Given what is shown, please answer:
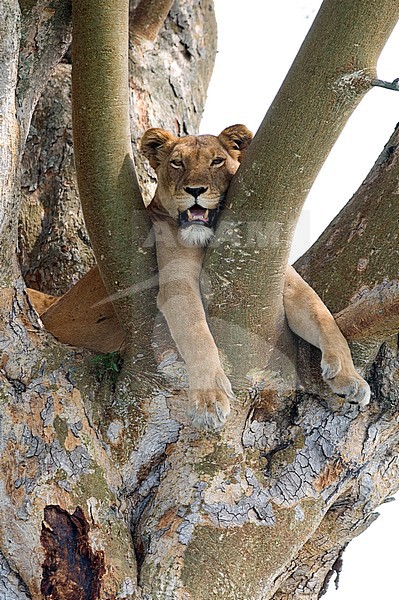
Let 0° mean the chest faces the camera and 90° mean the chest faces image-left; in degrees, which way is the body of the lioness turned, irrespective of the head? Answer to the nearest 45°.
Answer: approximately 0°
